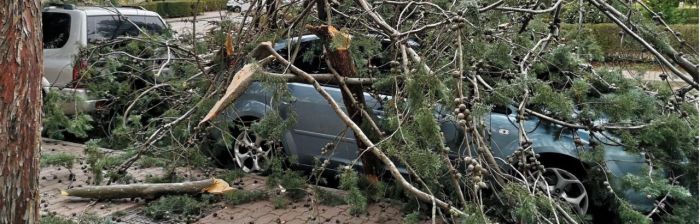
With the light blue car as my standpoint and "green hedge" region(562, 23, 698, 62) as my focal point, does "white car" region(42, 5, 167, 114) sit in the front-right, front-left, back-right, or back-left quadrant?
back-left

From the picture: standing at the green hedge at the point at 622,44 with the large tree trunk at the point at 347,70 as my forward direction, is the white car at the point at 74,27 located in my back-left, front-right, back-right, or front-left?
front-right

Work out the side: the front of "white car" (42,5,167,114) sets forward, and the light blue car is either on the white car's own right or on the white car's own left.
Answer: on the white car's own right

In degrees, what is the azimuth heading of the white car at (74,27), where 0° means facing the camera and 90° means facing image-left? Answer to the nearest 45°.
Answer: approximately 225°

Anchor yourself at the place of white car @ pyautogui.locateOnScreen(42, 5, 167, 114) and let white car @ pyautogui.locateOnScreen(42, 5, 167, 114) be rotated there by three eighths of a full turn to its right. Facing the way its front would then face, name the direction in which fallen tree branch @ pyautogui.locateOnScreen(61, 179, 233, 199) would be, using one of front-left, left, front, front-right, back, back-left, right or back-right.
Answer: front

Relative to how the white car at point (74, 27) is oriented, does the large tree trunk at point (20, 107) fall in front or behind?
behind

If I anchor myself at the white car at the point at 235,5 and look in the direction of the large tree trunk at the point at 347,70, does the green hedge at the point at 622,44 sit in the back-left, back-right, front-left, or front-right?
front-left
